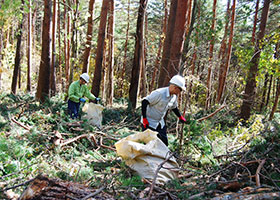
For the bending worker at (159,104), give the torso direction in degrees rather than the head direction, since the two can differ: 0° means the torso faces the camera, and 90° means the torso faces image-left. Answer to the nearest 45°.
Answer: approximately 315°

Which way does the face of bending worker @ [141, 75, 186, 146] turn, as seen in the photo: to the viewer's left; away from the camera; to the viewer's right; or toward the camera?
to the viewer's right

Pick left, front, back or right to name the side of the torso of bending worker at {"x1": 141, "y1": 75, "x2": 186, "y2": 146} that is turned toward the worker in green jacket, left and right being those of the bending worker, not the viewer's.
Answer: back

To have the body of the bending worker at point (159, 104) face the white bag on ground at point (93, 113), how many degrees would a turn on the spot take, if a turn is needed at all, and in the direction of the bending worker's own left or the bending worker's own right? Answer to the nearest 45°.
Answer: approximately 180°
